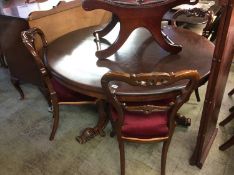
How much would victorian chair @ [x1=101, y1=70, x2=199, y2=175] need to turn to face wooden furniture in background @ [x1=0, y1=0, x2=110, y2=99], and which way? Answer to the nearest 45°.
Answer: approximately 45° to its left

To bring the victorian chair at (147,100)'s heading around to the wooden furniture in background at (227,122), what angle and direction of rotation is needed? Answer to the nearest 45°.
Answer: approximately 45° to its right

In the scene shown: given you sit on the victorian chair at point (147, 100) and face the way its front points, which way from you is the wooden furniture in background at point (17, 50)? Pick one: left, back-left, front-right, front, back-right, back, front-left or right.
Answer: front-left

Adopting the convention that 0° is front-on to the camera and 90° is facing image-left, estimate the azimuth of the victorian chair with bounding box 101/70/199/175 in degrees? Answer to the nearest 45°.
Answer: approximately 180°

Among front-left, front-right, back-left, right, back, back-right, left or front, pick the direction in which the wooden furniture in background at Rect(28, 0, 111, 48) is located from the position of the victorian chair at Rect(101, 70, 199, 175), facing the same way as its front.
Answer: front-left
